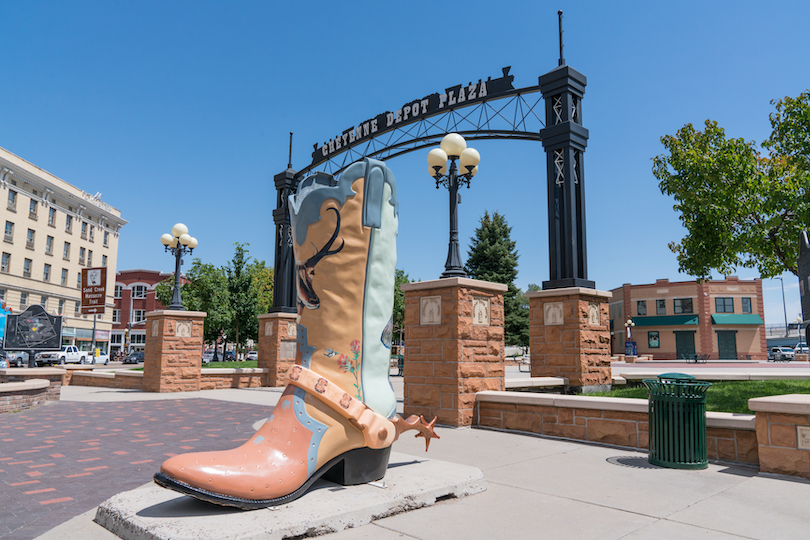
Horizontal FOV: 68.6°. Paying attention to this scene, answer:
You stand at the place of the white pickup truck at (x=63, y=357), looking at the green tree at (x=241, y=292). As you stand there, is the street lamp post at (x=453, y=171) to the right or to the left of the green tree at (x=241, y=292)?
right

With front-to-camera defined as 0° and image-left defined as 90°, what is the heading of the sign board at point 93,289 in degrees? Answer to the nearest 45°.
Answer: approximately 0°

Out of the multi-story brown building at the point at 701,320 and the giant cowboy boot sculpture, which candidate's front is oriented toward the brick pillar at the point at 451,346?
the multi-story brown building

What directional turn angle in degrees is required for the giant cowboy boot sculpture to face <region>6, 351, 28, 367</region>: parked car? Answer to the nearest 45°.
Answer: approximately 90° to its right

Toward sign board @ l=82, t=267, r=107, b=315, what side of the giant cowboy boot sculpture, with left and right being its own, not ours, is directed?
right

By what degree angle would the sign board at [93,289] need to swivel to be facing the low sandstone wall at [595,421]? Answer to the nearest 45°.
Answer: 0° — it already faces it

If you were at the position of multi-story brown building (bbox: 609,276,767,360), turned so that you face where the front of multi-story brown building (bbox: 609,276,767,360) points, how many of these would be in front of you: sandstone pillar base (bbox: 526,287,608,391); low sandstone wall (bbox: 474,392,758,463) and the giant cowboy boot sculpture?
3

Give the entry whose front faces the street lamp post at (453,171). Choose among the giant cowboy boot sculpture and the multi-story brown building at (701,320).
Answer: the multi-story brown building

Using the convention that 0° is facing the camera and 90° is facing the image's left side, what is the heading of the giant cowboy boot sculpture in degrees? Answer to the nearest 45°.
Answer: approximately 45°

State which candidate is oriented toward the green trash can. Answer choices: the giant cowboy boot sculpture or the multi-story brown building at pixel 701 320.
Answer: the multi-story brown building

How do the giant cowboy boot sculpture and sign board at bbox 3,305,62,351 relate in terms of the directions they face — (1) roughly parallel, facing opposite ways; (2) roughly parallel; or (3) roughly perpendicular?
roughly perpendicular
